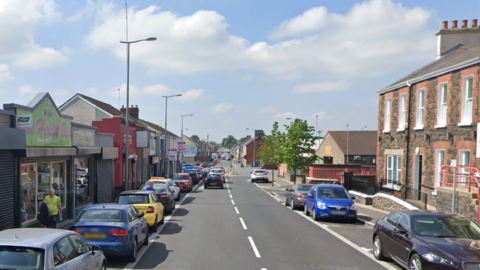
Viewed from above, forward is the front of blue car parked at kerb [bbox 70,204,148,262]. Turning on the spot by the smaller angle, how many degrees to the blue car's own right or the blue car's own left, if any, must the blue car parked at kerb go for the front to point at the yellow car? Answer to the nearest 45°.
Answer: approximately 45° to the blue car's own left

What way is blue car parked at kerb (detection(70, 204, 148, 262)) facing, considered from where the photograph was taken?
facing away from the viewer and to the right of the viewer

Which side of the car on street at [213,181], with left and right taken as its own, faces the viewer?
back

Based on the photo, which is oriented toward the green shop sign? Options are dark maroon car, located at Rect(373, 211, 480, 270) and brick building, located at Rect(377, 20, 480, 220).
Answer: the brick building

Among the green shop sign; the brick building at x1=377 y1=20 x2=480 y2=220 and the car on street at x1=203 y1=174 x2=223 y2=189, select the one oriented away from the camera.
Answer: the car on street

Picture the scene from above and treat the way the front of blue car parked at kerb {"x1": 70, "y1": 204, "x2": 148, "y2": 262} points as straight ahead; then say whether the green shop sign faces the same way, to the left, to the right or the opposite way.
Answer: to the right

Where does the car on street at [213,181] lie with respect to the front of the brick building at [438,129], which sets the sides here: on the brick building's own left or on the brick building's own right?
on the brick building's own right

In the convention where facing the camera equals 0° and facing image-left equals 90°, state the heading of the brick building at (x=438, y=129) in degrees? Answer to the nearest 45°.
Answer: approximately 45°

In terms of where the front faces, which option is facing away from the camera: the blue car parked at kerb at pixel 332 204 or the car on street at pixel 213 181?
the car on street

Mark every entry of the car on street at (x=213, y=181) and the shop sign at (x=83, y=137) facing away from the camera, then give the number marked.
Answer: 1

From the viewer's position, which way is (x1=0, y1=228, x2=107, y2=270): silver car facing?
facing away from the viewer and to the right of the viewer
